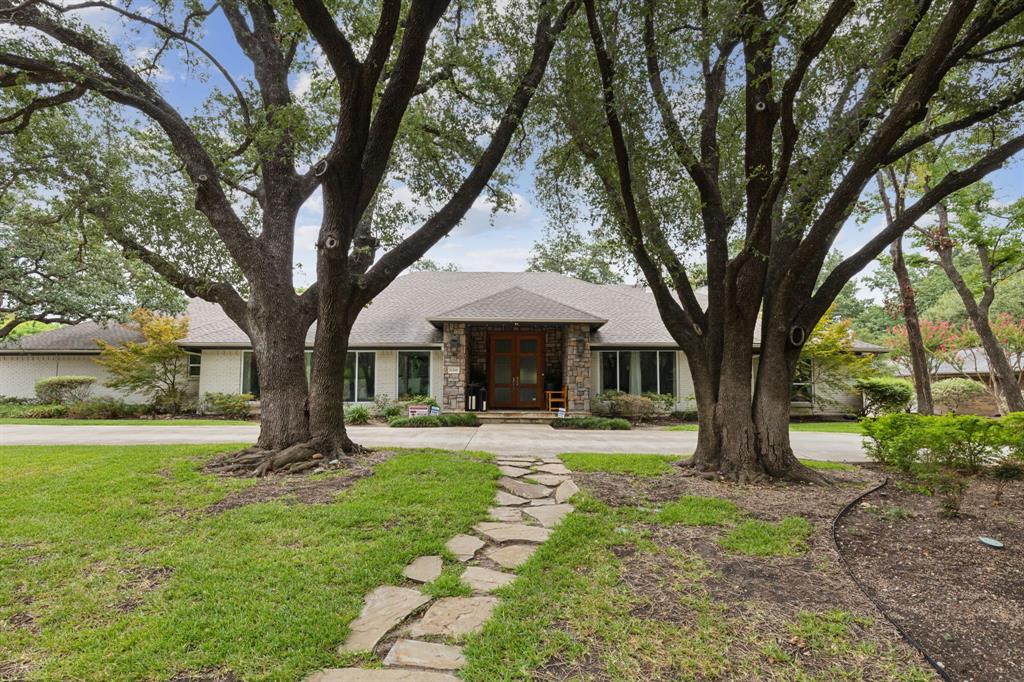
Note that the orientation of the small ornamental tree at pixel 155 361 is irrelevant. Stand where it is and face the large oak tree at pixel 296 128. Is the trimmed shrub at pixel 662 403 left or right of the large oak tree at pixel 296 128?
left

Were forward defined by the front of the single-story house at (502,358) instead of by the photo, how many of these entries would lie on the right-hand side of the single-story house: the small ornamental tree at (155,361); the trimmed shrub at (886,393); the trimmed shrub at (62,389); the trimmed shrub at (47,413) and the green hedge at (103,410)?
4

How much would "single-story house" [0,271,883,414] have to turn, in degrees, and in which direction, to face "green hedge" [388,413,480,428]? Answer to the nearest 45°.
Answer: approximately 45° to its right

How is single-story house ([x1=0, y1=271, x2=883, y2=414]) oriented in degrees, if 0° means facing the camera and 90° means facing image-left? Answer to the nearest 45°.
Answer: approximately 0°

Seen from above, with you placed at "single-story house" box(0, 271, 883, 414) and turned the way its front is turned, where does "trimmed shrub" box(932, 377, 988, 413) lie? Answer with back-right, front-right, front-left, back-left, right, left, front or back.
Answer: left

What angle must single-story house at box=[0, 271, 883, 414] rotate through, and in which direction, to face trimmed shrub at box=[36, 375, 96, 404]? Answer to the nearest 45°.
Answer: approximately 90° to its right

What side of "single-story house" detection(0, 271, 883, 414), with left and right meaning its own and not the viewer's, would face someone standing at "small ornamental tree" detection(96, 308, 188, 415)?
right

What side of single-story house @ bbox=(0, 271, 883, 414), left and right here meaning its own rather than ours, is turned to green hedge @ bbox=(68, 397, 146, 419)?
right

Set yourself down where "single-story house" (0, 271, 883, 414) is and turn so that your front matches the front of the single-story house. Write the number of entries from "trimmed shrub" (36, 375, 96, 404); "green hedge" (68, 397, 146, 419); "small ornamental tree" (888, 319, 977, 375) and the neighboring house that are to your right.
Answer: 2

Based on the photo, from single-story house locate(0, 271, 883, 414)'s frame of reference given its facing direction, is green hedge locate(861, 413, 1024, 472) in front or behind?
in front

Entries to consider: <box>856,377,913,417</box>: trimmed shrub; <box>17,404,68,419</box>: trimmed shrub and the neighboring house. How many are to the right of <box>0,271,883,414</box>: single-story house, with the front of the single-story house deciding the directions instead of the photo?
1

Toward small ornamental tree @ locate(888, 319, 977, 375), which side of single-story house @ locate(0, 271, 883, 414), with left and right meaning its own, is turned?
left
